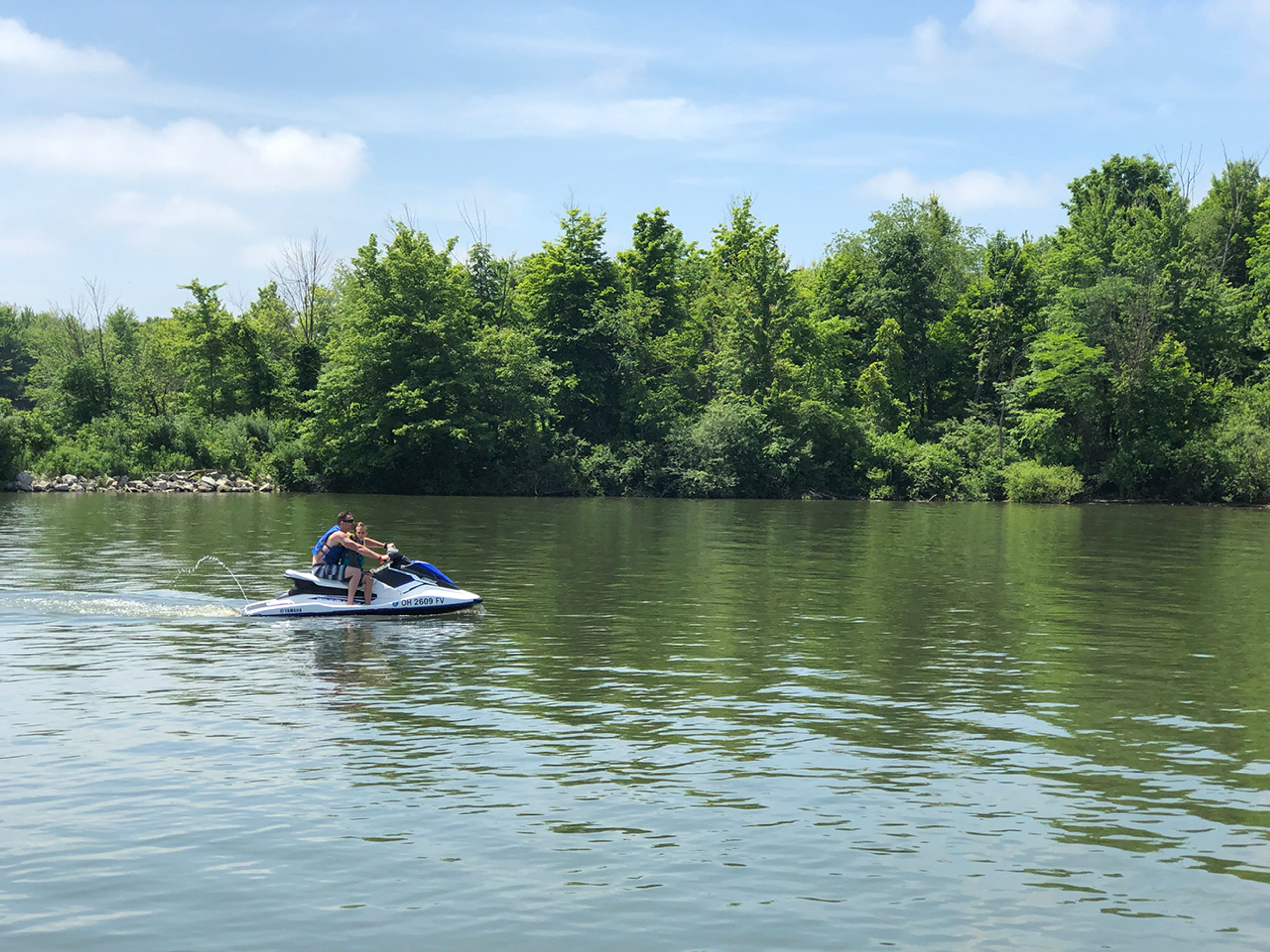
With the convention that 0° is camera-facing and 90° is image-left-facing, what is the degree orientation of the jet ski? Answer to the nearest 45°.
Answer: approximately 270°

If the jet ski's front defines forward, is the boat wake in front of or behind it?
behind

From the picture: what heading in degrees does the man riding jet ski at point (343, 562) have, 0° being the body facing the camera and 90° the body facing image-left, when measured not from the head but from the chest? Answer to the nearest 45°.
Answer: approximately 270°

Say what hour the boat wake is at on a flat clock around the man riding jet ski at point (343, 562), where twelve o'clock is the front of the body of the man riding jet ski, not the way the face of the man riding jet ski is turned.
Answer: The boat wake is roughly at 7 o'clock from the man riding jet ski.
